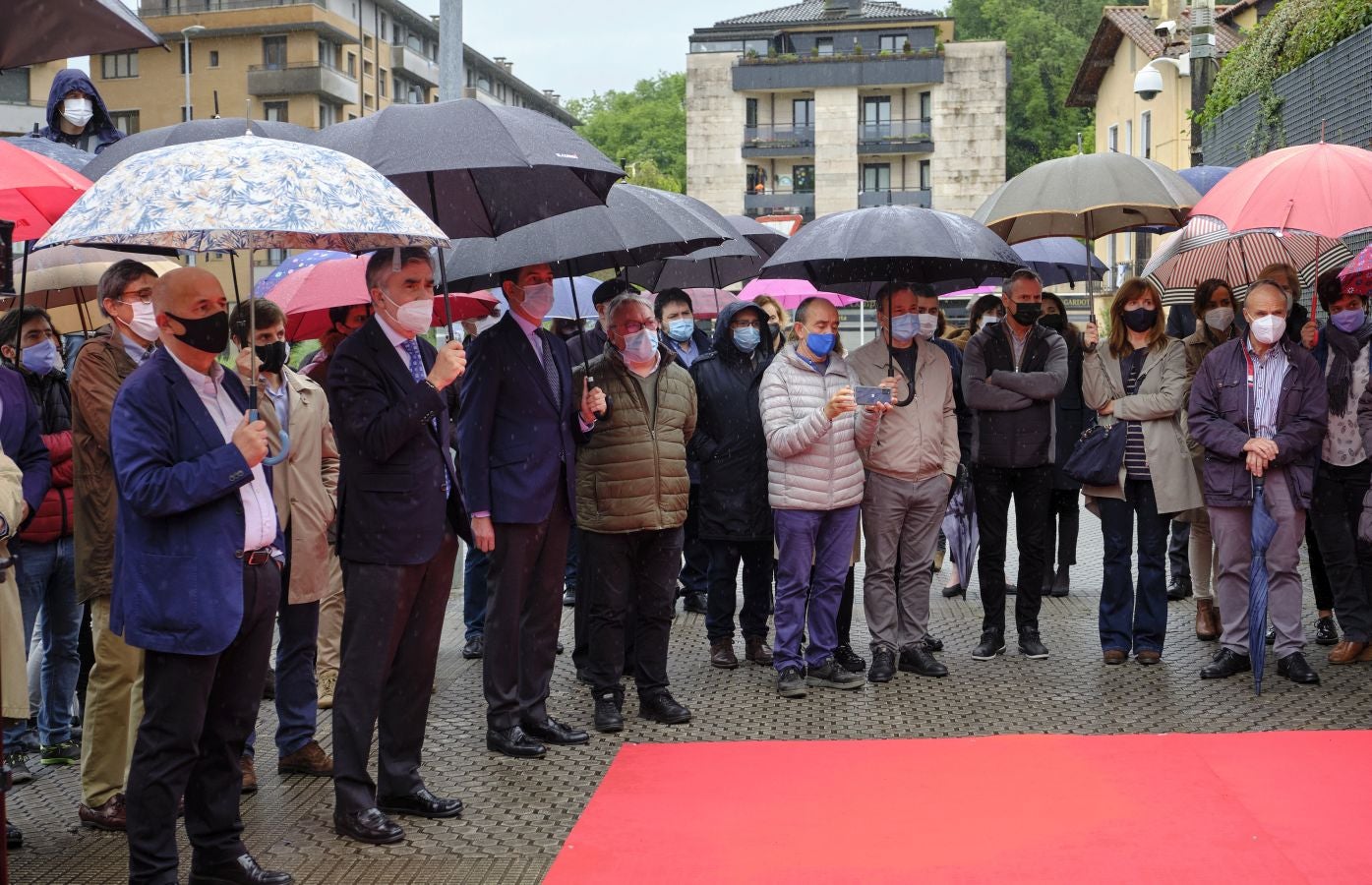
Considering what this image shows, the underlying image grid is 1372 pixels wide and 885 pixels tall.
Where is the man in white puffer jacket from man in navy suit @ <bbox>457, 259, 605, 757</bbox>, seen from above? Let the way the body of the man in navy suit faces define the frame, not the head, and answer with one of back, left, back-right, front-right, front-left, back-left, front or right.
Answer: left

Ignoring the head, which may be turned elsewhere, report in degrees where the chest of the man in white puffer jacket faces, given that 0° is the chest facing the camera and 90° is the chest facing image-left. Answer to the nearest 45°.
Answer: approximately 315°

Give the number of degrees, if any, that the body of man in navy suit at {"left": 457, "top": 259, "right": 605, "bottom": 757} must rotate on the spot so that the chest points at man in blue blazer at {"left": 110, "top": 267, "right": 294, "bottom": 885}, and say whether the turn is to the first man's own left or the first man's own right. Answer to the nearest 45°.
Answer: approximately 90° to the first man's own right

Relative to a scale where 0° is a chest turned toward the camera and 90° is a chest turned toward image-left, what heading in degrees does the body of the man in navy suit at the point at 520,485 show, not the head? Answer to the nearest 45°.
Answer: approximately 315°

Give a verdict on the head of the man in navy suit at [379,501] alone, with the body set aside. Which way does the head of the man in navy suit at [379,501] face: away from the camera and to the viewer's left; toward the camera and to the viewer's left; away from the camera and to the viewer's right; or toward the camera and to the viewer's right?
toward the camera and to the viewer's right

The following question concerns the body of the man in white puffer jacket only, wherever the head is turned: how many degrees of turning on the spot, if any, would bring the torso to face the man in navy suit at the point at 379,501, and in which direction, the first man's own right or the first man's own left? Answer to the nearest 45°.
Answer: approximately 90° to the first man's own right

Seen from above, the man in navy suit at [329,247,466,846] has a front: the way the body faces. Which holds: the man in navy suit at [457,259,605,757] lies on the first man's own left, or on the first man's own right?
on the first man's own left

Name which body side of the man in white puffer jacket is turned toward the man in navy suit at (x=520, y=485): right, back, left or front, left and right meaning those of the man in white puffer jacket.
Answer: right

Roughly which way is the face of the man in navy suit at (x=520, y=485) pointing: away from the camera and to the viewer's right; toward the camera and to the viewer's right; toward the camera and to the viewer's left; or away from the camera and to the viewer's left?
toward the camera and to the viewer's right

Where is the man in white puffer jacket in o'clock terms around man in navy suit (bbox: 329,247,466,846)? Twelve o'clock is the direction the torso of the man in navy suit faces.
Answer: The man in white puffer jacket is roughly at 9 o'clock from the man in navy suit.
